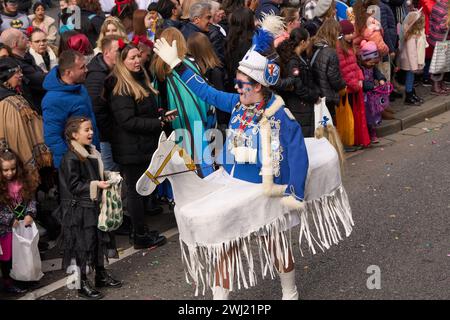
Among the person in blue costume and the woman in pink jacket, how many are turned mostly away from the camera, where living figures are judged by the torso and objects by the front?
0

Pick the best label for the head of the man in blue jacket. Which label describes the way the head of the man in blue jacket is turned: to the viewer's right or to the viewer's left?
to the viewer's right

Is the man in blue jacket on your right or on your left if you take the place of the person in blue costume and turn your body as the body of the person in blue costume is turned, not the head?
on your right

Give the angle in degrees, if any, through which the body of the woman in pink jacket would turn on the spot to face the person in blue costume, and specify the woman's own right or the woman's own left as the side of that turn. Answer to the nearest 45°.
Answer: approximately 45° to the woman's own right

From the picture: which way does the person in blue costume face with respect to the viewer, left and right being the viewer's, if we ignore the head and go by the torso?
facing the viewer and to the left of the viewer

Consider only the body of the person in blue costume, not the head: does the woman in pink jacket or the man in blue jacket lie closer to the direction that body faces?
the man in blue jacket

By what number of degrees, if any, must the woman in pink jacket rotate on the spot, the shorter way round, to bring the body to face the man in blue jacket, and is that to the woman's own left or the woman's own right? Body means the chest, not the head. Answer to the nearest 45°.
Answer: approximately 90° to the woman's own right

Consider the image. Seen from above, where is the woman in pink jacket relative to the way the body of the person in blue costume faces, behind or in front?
behind
